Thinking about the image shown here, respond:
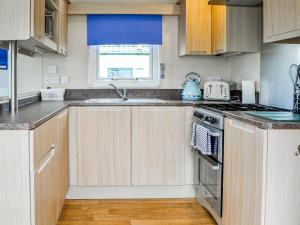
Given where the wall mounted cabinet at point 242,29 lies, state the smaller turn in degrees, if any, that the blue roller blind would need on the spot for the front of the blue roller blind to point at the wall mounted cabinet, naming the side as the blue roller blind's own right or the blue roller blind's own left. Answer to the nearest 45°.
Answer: approximately 45° to the blue roller blind's own left

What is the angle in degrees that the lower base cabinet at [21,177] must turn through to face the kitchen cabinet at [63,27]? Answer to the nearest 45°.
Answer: approximately 90° to its left

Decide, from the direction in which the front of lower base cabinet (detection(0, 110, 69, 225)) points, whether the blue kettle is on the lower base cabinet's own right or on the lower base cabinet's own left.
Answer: on the lower base cabinet's own left

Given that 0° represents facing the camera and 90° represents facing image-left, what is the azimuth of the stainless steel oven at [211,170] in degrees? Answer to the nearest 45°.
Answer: approximately 45°

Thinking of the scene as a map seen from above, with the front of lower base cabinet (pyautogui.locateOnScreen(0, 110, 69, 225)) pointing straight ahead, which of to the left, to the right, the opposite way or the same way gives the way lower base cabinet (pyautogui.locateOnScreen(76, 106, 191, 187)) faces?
to the right

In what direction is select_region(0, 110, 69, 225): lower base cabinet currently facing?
to the viewer's right
